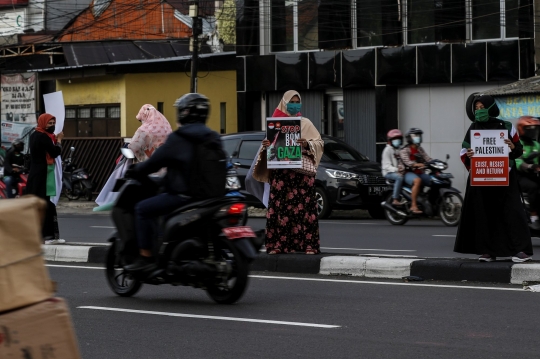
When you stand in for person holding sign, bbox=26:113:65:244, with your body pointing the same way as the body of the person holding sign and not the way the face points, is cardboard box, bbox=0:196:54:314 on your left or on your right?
on your right

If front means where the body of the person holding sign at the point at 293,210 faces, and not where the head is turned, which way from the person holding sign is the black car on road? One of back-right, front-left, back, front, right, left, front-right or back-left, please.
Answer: back

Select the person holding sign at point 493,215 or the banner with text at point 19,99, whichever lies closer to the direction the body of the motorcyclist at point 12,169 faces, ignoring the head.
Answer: the person holding sign

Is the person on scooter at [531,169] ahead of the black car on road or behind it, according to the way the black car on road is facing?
ahead

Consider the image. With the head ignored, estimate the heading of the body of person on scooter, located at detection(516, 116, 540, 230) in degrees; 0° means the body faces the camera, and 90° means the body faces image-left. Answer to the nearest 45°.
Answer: approximately 315°

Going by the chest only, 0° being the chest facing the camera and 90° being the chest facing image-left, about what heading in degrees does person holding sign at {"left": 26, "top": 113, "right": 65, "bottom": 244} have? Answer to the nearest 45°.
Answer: approximately 270°

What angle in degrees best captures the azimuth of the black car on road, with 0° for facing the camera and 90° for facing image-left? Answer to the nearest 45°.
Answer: approximately 315°

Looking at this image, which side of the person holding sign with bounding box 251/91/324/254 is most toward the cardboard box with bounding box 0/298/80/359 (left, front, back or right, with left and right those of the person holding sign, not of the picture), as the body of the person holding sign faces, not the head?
front

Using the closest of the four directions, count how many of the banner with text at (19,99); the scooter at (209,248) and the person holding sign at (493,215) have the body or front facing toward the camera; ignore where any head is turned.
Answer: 2
